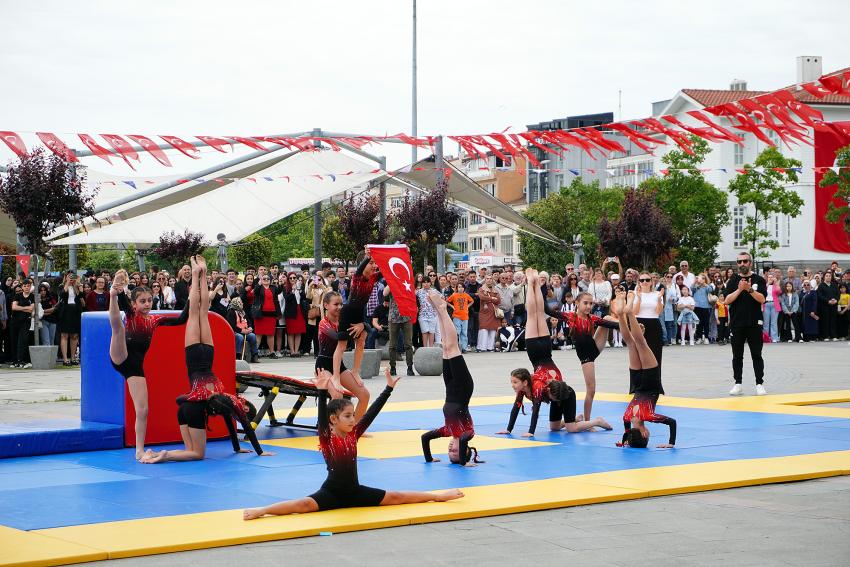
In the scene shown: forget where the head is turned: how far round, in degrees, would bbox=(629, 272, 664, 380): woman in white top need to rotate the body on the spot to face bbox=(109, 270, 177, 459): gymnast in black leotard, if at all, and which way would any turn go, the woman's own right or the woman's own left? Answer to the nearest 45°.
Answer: approximately 45° to the woman's own right

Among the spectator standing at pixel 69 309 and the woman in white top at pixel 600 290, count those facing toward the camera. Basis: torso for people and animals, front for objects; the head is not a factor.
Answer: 2

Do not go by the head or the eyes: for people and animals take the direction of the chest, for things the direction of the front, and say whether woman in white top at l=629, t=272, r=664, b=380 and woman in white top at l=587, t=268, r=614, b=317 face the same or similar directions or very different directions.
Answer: same or similar directions

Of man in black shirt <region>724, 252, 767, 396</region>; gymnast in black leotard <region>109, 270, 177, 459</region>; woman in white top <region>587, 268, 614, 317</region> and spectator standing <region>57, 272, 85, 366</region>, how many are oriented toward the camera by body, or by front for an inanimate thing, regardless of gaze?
4

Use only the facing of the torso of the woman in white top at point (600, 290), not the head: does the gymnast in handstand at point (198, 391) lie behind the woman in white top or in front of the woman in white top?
in front

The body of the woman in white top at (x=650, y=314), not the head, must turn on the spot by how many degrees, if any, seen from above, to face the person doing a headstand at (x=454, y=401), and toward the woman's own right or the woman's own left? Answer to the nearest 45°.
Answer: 0° — they already face them

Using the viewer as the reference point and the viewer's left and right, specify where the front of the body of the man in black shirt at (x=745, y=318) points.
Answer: facing the viewer

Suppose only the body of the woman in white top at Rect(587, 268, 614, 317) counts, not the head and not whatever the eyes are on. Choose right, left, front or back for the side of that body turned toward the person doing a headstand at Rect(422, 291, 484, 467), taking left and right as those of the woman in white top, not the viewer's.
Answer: front

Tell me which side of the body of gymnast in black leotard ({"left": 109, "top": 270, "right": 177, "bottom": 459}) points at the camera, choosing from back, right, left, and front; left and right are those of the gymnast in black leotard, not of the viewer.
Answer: front

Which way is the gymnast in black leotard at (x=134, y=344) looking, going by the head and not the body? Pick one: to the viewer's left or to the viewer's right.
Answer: to the viewer's right

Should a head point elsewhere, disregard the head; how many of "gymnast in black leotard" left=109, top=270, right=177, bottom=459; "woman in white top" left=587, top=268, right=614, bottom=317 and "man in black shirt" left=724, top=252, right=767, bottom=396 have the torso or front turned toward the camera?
3

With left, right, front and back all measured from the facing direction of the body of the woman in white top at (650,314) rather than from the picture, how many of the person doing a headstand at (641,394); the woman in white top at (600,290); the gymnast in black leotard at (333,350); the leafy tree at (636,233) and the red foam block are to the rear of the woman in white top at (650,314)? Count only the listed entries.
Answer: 2

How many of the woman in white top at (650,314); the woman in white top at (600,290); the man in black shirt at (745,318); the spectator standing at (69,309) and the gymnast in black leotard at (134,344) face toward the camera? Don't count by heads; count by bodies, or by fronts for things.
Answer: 5

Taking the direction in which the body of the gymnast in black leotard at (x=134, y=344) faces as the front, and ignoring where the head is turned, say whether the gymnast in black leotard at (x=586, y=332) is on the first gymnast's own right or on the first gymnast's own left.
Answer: on the first gymnast's own left

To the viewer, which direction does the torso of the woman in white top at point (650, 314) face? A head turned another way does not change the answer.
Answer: toward the camera
